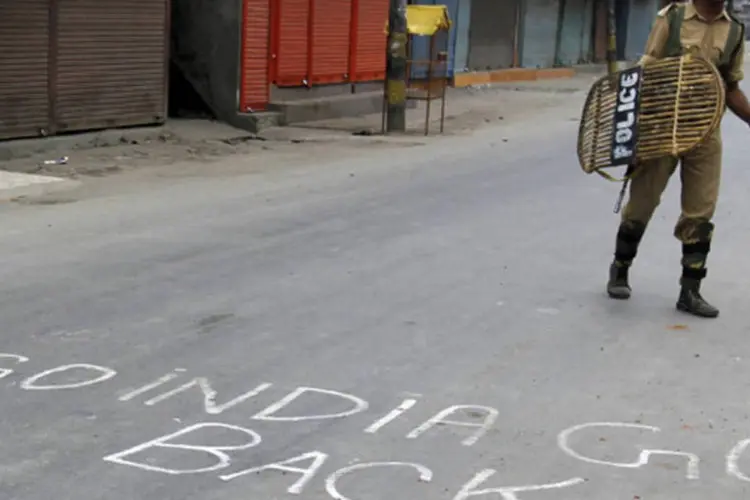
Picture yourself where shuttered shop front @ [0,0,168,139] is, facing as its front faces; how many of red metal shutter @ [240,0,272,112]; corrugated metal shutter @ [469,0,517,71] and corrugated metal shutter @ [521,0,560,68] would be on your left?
3

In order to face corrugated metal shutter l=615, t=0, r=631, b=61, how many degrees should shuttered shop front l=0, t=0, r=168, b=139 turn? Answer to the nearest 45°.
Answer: approximately 90° to its left

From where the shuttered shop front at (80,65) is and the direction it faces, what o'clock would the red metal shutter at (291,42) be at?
The red metal shutter is roughly at 9 o'clock from the shuttered shop front.

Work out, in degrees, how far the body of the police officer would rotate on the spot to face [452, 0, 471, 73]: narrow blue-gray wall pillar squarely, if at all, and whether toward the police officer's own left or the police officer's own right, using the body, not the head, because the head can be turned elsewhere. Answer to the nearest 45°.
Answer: approximately 180°

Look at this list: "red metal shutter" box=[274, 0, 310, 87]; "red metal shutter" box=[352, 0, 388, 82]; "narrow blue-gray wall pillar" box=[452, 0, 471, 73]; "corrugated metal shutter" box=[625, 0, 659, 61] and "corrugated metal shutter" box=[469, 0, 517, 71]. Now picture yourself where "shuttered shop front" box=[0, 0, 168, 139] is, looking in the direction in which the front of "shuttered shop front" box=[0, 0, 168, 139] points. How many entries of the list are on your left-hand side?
5

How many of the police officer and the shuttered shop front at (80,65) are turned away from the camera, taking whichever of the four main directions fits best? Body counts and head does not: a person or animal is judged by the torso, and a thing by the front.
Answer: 0

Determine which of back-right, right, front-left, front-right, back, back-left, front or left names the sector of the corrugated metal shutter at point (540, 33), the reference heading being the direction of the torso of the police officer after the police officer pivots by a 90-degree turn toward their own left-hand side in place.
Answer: left

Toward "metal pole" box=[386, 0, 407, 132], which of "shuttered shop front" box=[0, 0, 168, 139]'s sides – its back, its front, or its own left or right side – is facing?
left

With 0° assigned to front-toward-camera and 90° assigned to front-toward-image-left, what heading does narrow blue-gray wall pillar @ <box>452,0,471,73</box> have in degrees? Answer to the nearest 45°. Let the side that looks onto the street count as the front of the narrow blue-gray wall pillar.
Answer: approximately 315°

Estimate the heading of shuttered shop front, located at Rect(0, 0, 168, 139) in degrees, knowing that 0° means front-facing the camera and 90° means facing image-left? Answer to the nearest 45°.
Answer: approximately 315°

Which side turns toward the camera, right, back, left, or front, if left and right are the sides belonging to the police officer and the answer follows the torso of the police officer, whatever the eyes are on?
front

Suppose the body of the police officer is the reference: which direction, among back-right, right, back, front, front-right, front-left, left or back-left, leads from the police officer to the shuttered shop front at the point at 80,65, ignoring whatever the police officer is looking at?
back-right

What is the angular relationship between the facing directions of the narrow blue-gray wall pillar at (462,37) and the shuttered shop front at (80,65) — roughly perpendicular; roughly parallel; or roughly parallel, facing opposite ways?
roughly parallel
